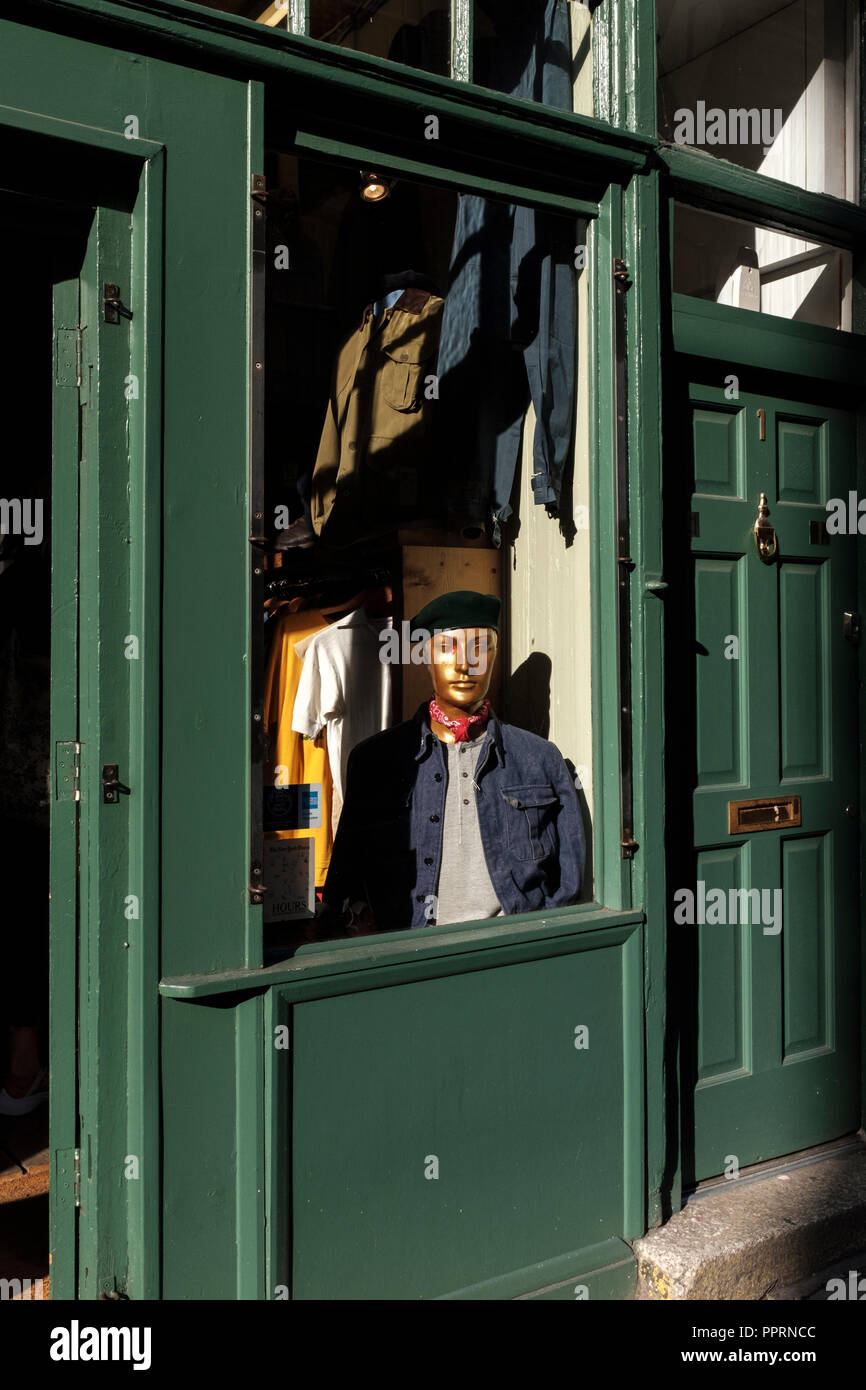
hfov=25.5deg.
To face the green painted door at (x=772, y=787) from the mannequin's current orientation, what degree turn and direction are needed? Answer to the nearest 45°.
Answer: approximately 135° to its left

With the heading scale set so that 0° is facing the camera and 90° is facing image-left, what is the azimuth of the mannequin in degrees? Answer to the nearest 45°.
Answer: approximately 0°

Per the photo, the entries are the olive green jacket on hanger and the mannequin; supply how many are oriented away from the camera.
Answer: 0

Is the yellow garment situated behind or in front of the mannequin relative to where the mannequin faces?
behind
